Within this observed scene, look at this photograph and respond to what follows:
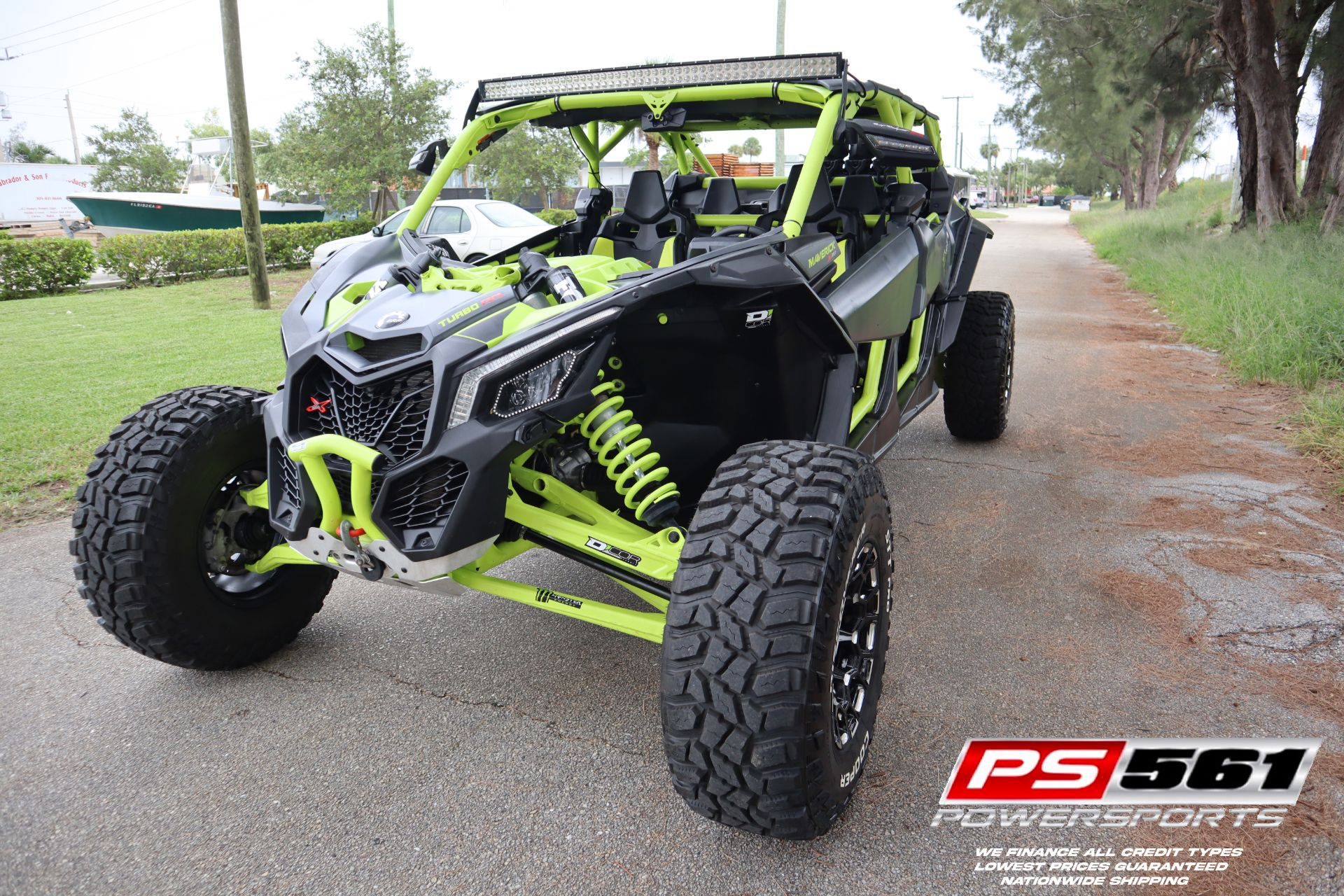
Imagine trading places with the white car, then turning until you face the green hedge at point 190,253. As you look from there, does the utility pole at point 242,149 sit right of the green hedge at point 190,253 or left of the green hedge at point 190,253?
left

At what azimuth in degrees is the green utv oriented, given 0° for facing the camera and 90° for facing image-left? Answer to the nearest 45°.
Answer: approximately 45°

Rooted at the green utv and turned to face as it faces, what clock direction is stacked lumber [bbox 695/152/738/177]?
The stacked lumber is roughly at 5 o'clock from the green utv.

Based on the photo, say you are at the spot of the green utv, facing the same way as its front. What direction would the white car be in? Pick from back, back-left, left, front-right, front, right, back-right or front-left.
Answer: back-right

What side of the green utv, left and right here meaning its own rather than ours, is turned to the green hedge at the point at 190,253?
right

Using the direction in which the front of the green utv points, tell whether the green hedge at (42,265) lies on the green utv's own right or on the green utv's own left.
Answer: on the green utv's own right
